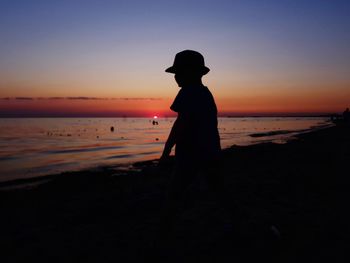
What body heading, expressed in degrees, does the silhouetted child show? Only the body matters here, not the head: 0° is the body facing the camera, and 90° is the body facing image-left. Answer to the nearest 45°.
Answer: approximately 45°

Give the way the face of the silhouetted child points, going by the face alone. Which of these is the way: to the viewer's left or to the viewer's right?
to the viewer's left
